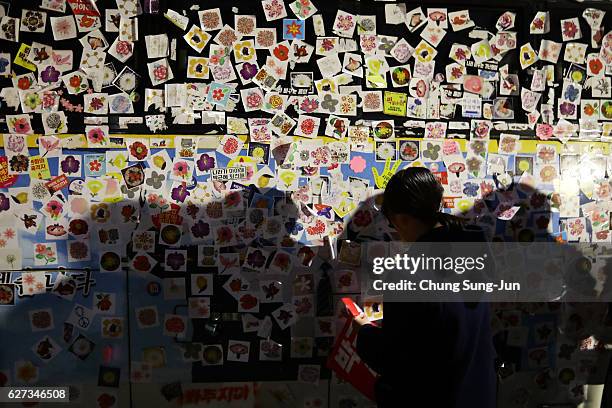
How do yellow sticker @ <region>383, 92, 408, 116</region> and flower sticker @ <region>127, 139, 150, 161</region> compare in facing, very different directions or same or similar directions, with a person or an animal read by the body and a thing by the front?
same or similar directions

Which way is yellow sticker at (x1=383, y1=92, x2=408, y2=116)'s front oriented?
toward the camera

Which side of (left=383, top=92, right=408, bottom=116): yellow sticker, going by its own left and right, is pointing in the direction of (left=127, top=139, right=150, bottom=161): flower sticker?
right

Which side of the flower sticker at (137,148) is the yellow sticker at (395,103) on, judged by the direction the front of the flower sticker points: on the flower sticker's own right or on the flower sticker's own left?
on the flower sticker's own left

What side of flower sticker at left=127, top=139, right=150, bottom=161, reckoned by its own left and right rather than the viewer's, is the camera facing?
front

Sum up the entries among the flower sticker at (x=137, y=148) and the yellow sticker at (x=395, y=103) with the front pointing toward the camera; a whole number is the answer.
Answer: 2
